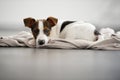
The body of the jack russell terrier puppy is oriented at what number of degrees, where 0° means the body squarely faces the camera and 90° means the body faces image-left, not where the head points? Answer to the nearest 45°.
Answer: approximately 90°
